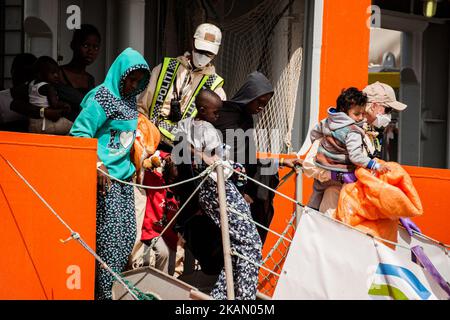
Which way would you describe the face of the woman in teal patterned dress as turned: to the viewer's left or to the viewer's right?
to the viewer's right

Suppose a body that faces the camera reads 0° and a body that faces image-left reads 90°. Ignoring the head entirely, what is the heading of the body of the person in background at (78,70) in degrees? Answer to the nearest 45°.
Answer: approximately 315°

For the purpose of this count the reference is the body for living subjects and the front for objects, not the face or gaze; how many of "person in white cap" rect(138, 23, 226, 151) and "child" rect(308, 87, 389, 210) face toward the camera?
1
